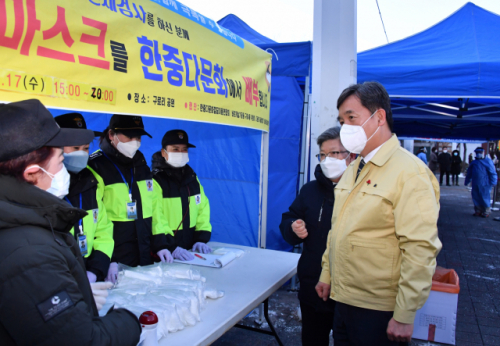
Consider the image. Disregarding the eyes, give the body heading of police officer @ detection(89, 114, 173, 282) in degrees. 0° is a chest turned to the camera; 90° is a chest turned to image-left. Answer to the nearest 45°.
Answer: approximately 315°

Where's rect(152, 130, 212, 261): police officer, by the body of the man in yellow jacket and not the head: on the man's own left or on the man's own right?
on the man's own right

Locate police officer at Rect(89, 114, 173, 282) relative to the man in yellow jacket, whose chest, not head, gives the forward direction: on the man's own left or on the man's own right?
on the man's own right

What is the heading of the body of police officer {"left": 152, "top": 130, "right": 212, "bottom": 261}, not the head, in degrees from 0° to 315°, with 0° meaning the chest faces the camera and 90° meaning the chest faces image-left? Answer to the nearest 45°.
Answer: approximately 315°

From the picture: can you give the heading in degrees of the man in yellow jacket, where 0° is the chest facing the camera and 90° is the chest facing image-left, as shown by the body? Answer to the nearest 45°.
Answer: approximately 45°

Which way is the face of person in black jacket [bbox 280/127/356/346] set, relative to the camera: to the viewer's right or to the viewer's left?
to the viewer's left

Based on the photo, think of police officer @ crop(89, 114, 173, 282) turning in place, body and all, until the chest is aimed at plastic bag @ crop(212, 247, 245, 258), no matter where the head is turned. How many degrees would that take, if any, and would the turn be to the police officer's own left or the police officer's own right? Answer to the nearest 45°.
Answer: approximately 45° to the police officer's own left
